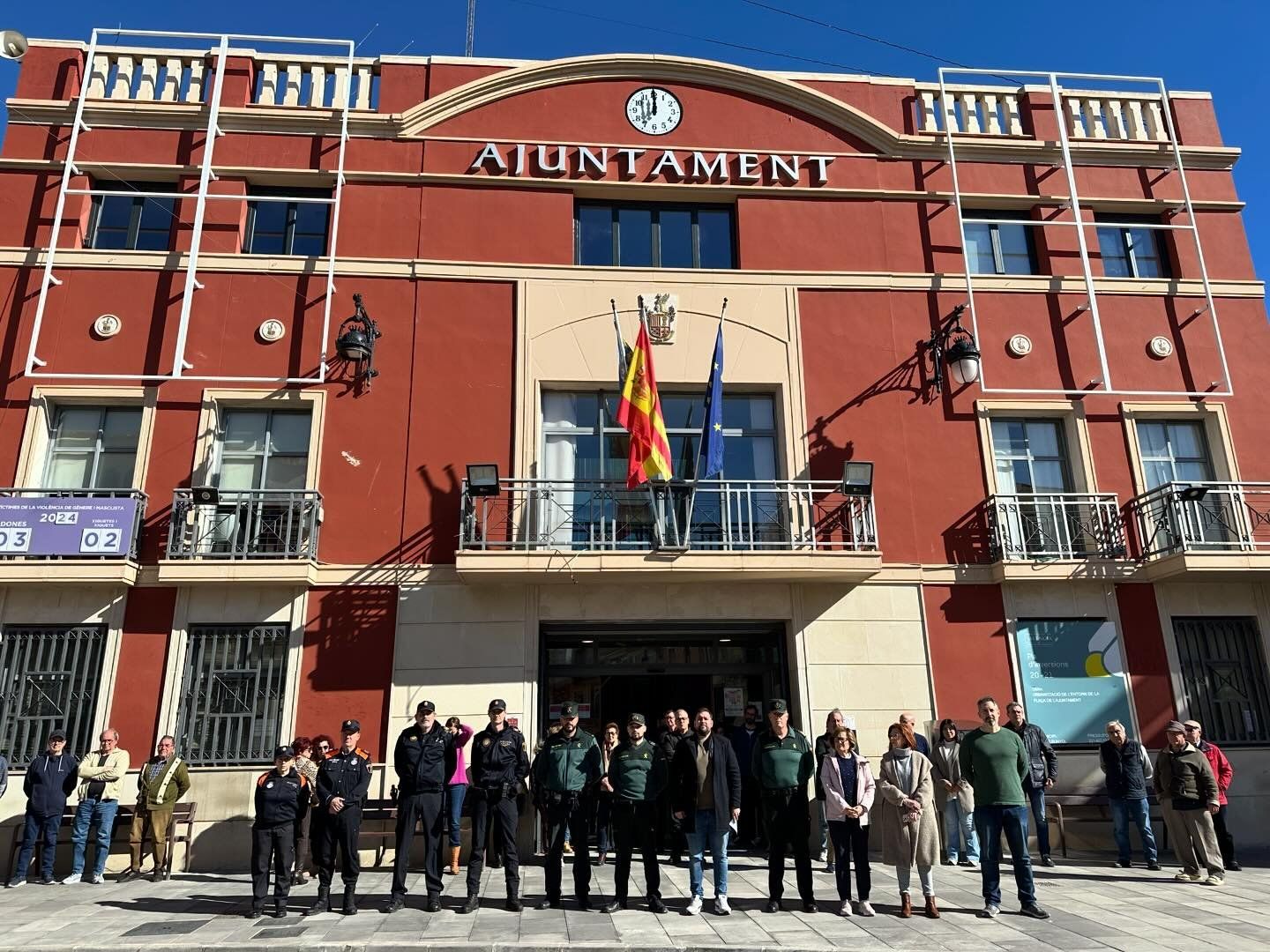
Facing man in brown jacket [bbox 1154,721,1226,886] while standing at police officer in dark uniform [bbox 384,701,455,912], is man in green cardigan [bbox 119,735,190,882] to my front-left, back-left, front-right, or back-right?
back-left

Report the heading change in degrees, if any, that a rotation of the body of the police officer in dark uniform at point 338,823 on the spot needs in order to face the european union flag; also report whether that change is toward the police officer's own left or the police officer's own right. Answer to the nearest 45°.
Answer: approximately 90° to the police officer's own left

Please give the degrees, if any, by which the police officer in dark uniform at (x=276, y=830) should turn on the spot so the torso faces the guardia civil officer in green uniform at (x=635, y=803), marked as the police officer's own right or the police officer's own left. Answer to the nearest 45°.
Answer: approximately 90° to the police officer's own left

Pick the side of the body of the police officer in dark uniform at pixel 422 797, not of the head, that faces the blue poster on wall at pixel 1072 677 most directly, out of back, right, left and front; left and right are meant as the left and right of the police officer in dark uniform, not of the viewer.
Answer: left

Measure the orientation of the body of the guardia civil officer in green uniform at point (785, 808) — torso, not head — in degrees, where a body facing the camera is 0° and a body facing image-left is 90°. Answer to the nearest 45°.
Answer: approximately 0°

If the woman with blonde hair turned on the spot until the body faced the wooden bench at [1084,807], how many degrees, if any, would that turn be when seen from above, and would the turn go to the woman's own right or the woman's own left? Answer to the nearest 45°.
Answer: approximately 135° to the woman's own left

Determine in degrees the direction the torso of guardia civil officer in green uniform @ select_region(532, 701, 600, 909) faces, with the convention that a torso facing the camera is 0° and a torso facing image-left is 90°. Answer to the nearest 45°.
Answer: approximately 0°

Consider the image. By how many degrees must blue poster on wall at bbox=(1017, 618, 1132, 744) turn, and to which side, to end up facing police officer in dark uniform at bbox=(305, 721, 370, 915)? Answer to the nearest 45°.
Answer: approximately 45° to its right

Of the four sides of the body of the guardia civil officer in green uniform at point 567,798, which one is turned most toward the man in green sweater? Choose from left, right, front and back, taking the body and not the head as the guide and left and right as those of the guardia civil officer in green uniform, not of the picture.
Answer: left

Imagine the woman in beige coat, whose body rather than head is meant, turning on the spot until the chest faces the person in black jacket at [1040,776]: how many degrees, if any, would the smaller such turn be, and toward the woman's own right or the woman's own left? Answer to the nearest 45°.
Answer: approximately 135° to the woman's own left
